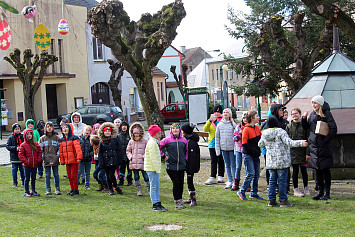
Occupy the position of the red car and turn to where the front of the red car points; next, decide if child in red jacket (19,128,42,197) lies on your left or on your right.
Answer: on your left

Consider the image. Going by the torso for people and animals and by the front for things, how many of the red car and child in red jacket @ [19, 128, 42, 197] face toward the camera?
1

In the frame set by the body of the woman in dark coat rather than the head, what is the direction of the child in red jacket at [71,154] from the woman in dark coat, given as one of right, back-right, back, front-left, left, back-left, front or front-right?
front-right

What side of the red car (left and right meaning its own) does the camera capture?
left

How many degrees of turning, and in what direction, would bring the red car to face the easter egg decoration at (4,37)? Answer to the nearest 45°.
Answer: approximately 45° to its left

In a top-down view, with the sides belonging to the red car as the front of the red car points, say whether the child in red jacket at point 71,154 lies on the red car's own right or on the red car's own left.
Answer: on the red car's own left

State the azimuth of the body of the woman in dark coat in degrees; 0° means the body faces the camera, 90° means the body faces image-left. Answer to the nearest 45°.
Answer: approximately 45°

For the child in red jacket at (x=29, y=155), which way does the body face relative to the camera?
toward the camera

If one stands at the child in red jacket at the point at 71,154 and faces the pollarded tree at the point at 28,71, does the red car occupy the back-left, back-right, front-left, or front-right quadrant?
front-right

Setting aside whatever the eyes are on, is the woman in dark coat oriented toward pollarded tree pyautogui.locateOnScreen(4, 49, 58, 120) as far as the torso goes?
no

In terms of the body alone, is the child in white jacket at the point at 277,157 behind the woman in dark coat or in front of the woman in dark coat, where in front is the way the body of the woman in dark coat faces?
in front

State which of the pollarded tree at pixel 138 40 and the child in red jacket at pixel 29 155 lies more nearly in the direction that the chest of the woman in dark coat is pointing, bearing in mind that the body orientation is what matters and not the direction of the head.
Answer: the child in red jacket
